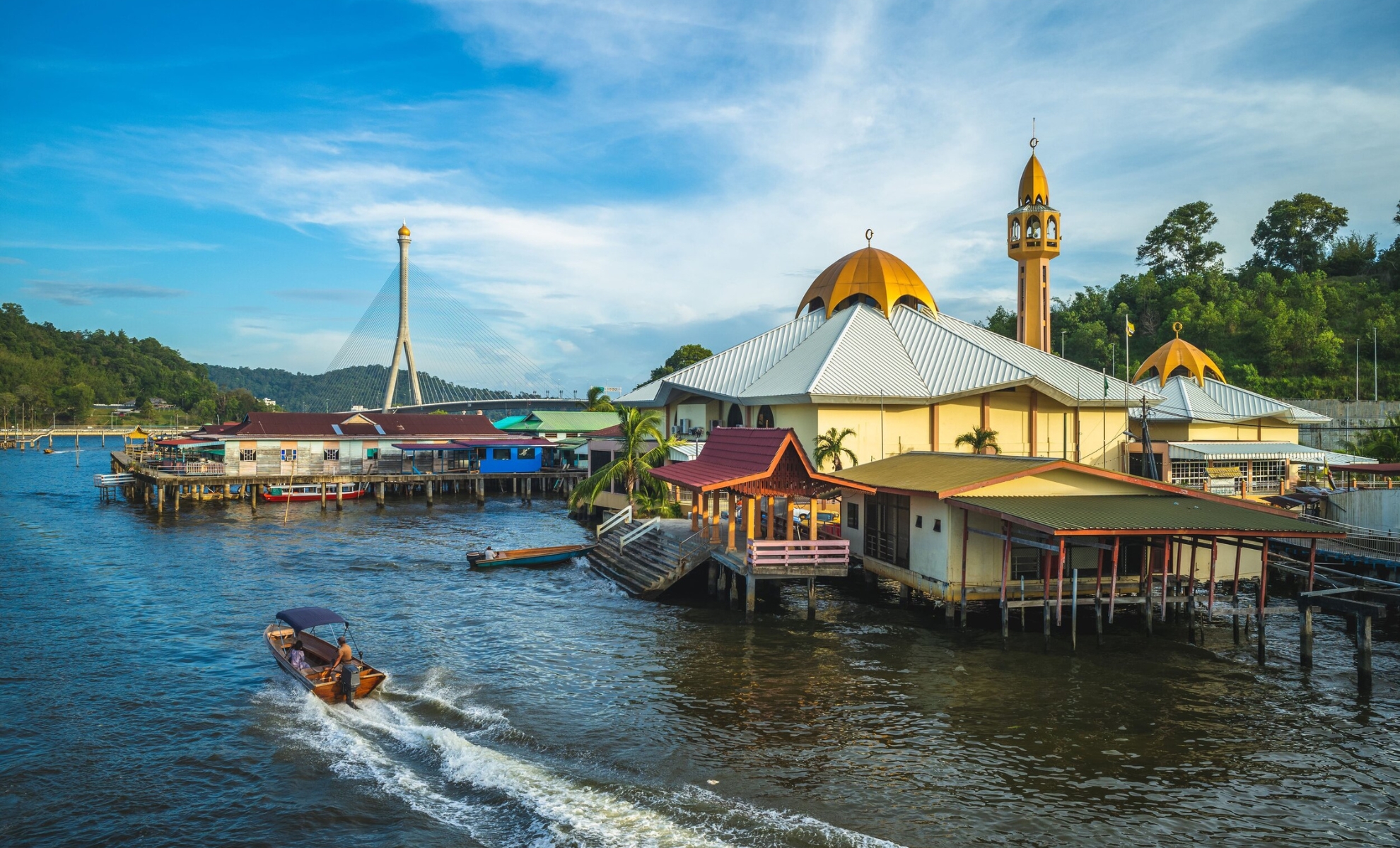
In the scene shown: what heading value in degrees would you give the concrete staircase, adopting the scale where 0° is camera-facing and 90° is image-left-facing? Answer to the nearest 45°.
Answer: approximately 45°

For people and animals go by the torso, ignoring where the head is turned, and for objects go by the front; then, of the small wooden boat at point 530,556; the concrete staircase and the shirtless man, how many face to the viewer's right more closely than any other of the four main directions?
1

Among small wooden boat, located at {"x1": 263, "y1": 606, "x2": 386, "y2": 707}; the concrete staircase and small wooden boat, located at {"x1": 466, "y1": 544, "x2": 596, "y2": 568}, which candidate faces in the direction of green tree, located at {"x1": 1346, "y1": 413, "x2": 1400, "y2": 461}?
small wooden boat, located at {"x1": 466, "y1": 544, "x2": 596, "y2": 568}

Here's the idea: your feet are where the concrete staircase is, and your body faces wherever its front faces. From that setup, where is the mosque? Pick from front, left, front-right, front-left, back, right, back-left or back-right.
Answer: back

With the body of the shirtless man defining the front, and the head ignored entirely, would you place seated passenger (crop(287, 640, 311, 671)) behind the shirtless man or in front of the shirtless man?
in front

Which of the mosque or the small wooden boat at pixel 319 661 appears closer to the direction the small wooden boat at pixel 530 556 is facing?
the mosque

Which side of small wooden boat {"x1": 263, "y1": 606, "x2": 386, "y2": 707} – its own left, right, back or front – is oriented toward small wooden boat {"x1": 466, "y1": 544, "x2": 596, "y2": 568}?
right

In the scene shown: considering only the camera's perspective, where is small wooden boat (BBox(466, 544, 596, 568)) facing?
facing to the right of the viewer

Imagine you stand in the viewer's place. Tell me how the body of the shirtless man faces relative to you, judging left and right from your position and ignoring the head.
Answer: facing away from the viewer and to the left of the viewer

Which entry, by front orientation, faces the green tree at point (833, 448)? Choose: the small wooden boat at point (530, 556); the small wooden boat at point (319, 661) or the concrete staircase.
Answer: the small wooden boat at point (530, 556)

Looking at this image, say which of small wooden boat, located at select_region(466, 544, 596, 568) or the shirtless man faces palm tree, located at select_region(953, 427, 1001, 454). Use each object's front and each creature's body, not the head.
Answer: the small wooden boat

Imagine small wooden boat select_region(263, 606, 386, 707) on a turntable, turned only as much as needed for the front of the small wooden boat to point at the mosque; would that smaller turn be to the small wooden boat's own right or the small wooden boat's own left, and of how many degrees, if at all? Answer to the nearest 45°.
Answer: approximately 90° to the small wooden boat's own right

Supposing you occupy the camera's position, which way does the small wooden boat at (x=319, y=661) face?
facing away from the viewer and to the left of the viewer
